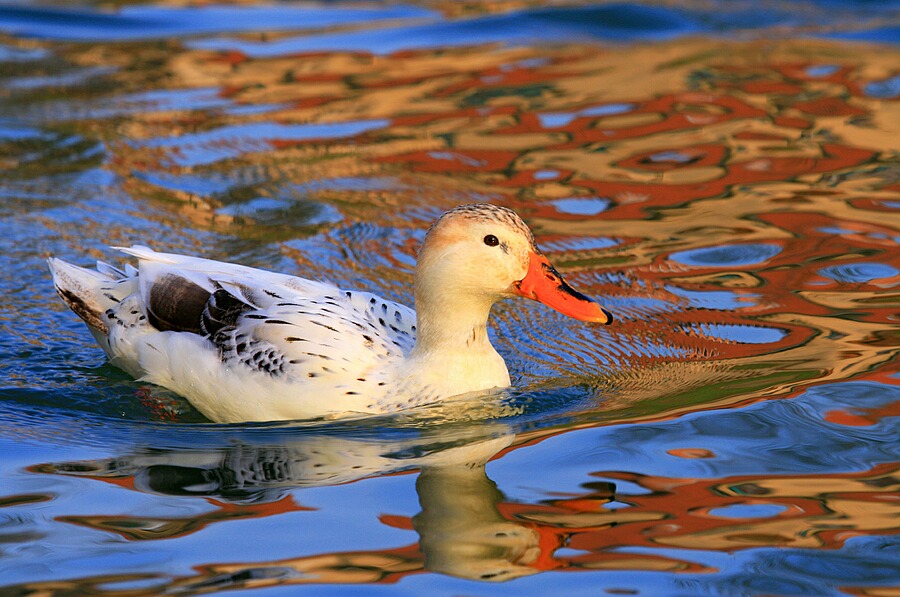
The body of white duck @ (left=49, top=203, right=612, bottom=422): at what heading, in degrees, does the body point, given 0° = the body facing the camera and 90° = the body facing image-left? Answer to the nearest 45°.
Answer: approximately 270°
